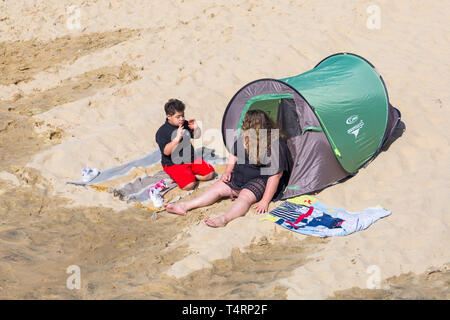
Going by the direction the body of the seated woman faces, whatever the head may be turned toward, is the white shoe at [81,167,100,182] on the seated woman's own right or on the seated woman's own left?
on the seated woman's own right

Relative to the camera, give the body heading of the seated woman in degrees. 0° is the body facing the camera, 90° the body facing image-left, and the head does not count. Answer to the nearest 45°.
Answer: approximately 45°

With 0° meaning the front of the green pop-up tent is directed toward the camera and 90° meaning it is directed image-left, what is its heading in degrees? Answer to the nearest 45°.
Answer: approximately 45°

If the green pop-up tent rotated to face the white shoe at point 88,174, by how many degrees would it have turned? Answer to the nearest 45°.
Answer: approximately 45° to its right

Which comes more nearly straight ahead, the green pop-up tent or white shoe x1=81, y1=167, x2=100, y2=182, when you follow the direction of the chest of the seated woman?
the white shoe
